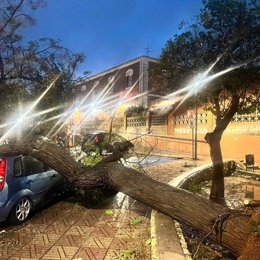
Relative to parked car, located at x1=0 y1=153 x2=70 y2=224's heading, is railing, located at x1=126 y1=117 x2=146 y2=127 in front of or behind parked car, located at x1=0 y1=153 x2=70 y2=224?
in front

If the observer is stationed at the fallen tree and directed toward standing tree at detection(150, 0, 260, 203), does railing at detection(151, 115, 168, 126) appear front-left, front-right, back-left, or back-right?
front-left

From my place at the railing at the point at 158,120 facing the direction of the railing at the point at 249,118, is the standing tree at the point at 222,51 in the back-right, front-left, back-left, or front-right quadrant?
front-right

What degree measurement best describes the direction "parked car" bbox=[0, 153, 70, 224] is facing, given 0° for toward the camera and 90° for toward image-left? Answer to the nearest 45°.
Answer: approximately 225°

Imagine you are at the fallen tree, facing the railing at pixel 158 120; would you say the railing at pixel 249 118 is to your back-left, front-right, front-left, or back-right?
front-right

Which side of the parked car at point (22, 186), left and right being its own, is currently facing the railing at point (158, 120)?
front

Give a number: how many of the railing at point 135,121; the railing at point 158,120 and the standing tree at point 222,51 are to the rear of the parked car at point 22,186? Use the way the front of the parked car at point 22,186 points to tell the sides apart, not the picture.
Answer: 0

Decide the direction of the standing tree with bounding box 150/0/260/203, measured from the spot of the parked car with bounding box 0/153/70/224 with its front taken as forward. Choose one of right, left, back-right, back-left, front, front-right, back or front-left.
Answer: front-right

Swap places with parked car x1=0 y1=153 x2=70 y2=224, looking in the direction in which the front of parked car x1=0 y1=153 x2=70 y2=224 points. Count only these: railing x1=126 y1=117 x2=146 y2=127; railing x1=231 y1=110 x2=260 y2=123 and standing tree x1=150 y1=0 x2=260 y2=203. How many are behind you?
0

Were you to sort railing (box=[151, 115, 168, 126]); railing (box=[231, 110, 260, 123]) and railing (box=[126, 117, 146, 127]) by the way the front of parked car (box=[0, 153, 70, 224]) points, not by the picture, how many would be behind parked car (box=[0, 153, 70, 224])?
0

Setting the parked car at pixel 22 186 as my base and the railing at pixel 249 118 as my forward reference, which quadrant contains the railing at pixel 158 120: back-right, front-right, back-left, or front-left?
front-left

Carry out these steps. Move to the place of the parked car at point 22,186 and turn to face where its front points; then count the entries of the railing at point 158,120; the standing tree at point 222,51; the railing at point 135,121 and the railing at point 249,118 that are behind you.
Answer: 0
